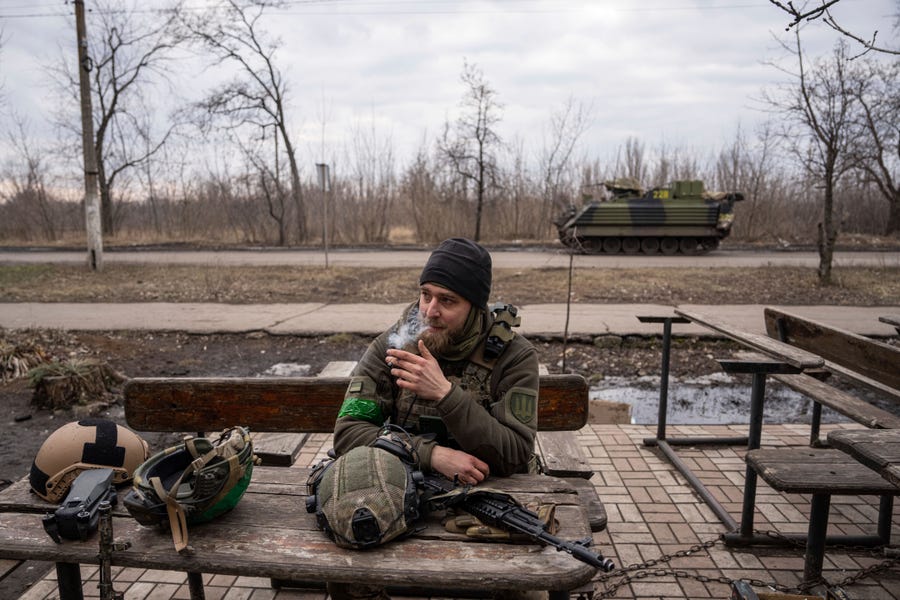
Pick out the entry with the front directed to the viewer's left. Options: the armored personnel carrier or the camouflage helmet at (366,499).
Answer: the armored personnel carrier

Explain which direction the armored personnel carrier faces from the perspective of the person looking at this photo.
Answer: facing to the left of the viewer

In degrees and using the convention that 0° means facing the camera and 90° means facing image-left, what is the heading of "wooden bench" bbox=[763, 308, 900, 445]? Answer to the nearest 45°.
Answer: approximately 45°

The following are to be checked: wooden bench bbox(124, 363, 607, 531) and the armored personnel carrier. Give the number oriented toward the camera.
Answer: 1

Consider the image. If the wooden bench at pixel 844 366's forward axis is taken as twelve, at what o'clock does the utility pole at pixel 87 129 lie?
The utility pole is roughly at 2 o'clock from the wooden bench.

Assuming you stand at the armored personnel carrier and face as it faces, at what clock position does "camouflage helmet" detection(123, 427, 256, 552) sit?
The camouflage helmet is roughly at 9 o'clock from the armored personnel carrier.

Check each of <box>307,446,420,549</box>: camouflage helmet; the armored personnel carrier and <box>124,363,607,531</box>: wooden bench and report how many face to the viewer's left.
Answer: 1

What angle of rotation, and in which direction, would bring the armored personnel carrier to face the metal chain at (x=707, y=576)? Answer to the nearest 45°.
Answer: approximately 90° to its left

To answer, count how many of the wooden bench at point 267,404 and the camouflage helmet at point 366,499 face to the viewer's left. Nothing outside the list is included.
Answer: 0

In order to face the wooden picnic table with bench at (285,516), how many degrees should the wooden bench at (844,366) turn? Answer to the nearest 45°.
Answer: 0° — it already faces it

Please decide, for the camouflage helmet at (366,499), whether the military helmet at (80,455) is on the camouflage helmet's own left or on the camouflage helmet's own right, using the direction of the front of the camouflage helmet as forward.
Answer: on the camouflage helmet's own right

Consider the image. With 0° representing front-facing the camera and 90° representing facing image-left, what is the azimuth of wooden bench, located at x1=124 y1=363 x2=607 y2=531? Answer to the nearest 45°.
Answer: approximately 0°

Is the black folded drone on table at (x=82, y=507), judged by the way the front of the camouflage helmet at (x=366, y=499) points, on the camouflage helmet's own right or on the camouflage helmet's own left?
on the camouflage helmet's own right
